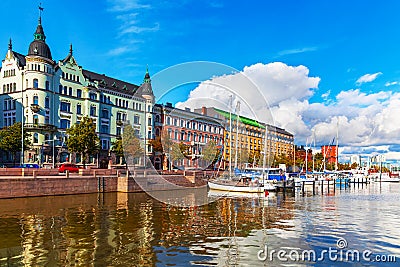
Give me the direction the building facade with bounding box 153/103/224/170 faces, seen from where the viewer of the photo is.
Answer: facing the viewer and to the right of the viewer
